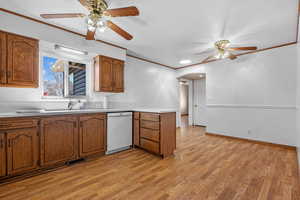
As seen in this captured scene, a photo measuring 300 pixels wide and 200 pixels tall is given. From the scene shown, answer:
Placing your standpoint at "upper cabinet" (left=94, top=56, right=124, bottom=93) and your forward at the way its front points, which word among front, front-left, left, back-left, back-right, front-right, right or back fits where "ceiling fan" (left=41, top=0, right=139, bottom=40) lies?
front-right

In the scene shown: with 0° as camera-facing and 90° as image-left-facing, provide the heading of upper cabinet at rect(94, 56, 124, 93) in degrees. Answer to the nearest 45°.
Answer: approximately 315°

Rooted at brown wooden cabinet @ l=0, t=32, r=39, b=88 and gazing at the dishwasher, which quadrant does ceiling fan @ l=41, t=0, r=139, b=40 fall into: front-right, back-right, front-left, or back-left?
front-right

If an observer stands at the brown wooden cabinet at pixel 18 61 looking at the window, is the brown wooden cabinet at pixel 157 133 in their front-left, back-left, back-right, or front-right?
front-right

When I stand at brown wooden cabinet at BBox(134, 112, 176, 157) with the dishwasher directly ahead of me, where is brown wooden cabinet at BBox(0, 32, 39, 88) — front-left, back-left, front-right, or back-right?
front-left

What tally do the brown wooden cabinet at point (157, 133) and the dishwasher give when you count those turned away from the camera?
0

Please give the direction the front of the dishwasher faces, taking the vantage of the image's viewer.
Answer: facing the viewer and to the right of the viewer

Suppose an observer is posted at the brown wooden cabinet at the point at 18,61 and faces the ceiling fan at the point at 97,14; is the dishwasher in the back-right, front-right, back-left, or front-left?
front-left

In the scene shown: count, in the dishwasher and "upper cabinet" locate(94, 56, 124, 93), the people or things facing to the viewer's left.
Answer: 0

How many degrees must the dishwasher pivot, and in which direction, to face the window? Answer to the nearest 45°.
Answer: approximately 135° to its right

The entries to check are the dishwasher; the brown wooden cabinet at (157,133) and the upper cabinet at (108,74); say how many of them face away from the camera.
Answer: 0

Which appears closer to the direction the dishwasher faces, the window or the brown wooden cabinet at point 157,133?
the brown wooden cabinet
